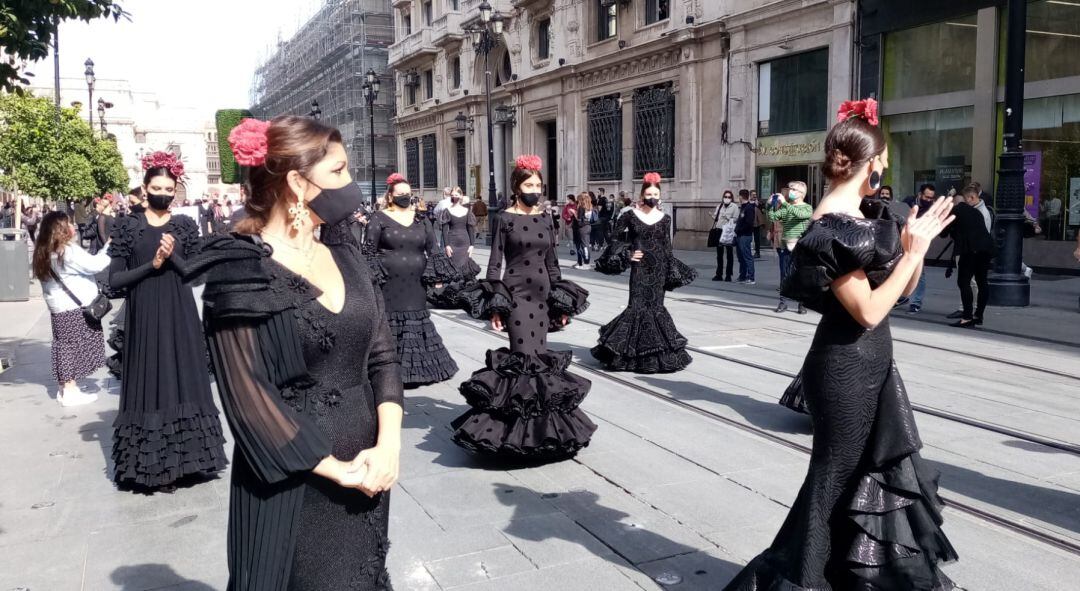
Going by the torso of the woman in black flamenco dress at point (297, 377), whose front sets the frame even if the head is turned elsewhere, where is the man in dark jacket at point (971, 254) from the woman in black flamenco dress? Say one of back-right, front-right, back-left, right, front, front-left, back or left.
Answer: left

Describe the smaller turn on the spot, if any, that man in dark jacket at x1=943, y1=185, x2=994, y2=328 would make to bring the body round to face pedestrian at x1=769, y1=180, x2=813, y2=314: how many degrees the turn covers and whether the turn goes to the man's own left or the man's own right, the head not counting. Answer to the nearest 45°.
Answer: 0° — they already face them

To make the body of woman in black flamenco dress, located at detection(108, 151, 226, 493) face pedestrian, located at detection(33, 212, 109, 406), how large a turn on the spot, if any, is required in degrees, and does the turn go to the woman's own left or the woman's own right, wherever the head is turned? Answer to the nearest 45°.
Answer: approximately 180°

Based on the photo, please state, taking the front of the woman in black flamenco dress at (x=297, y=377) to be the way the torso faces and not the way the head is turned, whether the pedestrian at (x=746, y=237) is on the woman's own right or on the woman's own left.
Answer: on the woman's own left

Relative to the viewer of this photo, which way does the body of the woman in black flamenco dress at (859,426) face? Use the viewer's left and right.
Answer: facing away from the viewer and to the right of the viewer

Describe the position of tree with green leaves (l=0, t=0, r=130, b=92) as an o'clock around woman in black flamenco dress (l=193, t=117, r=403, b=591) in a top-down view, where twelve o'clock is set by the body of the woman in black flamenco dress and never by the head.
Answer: The tree with green leaves is roughly at 7 o'clock from the woman in black flamenco dress.

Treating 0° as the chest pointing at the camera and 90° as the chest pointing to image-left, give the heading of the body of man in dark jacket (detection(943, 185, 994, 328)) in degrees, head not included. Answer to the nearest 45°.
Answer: approximately 90°

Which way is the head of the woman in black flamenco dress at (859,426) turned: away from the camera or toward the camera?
away from the camera

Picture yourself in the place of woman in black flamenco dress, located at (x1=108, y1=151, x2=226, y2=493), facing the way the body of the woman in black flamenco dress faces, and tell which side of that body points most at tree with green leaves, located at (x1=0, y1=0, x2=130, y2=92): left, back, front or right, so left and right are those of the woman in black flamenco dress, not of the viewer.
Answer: back

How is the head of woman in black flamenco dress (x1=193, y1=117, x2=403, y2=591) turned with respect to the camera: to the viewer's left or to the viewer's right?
to the viewer's right
